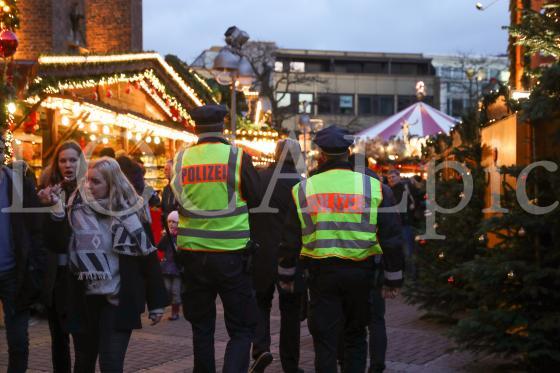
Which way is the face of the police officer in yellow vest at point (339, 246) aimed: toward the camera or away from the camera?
away from the camera

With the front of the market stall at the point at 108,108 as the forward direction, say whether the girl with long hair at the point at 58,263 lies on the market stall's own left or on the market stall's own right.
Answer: on the market stall's own right

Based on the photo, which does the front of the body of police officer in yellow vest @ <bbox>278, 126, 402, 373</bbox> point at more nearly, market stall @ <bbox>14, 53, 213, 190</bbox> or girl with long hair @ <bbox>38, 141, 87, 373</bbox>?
the market stall

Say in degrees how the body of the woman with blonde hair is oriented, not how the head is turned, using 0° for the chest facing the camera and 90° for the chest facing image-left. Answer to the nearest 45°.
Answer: approximately 45°

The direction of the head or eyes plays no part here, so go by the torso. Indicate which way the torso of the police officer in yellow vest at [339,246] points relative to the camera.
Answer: away from the camera

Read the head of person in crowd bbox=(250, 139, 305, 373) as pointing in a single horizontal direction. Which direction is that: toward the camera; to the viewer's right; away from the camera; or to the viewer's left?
away from the camera

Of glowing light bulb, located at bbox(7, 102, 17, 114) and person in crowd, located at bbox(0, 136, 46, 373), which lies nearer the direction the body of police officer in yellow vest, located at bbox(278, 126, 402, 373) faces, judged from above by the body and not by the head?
the glowing light bulb

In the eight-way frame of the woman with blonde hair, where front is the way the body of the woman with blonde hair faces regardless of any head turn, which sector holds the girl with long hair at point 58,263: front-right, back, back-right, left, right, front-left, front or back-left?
right

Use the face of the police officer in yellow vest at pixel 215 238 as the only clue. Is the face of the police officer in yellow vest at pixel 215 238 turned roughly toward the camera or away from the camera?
away from the camera
